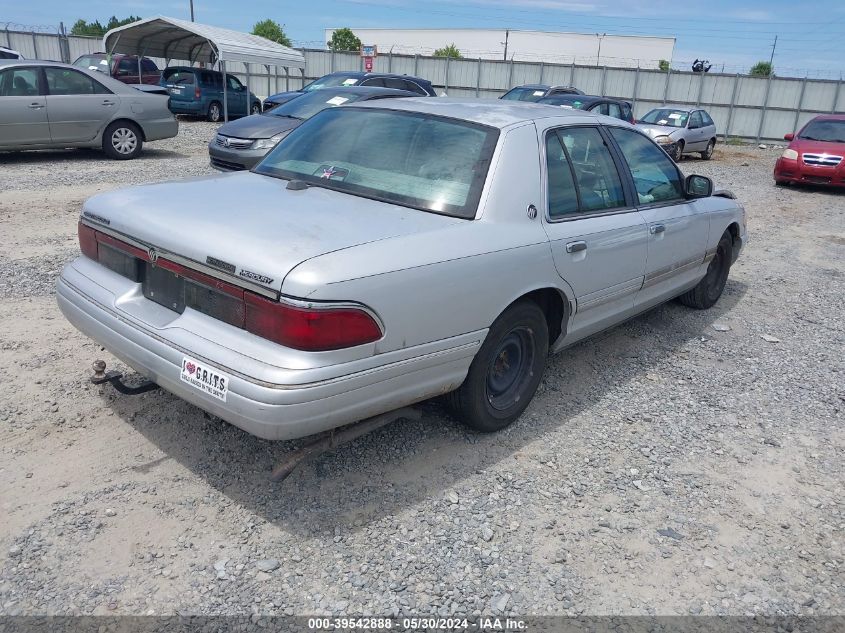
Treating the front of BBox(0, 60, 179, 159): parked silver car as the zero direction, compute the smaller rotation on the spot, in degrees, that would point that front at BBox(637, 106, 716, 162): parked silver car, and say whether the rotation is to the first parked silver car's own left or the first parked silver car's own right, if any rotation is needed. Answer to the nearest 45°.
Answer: approximately 180°

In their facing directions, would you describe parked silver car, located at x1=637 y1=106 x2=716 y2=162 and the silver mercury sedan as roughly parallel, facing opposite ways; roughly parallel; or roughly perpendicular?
roughly parallel, facing opposite ways

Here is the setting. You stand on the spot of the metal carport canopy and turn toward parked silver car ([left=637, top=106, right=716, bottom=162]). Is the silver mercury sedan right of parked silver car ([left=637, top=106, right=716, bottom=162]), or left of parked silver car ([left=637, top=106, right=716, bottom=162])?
right

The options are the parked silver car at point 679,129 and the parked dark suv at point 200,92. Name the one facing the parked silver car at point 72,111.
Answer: the parked silver car at point 679,129

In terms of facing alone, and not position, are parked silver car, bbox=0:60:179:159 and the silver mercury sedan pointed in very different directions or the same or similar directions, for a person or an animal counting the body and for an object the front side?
very different directions

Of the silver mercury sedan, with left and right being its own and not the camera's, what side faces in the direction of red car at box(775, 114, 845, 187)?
front

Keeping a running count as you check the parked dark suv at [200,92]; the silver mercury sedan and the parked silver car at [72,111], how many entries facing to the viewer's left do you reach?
1

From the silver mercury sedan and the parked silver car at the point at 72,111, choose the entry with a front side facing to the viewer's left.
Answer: the parked silver car

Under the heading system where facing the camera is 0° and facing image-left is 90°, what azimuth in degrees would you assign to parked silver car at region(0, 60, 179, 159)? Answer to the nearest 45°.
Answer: approximately 90°

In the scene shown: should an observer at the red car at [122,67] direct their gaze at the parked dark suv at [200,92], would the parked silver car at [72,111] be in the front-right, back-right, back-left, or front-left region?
front-right

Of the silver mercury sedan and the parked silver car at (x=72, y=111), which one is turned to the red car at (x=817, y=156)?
the silver mercury sedan

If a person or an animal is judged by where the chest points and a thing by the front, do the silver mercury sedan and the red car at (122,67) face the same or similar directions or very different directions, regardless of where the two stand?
very different directions

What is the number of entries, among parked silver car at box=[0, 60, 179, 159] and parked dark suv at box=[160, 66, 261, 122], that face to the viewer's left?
1

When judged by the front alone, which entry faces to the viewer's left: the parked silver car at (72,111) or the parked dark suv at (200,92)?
the parked silver car

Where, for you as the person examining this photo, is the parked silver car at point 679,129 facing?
facing the viewer and to the left of the viewer

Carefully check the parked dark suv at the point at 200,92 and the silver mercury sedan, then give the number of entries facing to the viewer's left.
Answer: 0
